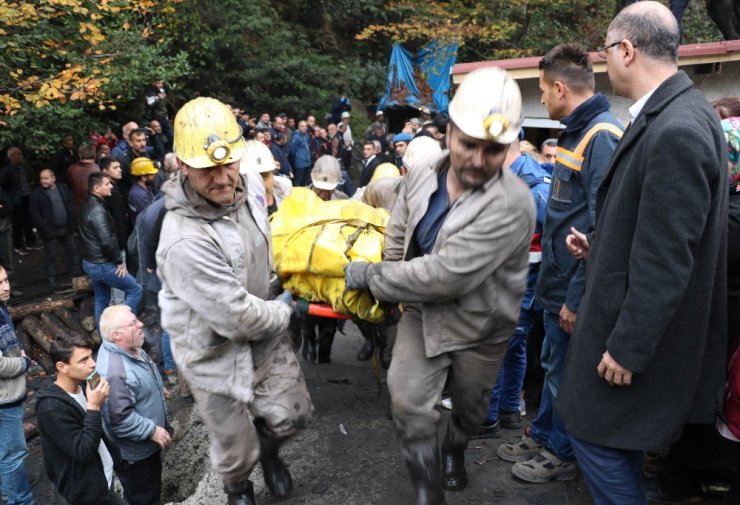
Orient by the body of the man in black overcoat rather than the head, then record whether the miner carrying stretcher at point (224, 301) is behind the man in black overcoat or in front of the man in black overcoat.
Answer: in front

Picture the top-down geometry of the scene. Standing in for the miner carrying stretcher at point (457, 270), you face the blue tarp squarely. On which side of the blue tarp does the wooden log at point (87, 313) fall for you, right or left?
left

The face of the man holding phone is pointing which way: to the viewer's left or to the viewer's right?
to the viewer's right

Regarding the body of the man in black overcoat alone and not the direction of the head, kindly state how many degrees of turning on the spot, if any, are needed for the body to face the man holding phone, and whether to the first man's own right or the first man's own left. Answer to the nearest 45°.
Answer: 0° — they already face them

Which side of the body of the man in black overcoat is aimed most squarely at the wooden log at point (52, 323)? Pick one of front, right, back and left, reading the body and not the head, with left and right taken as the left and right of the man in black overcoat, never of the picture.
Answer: front

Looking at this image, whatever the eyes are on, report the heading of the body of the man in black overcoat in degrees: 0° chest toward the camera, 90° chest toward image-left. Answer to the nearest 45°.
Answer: approximately 90°
